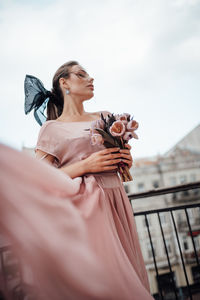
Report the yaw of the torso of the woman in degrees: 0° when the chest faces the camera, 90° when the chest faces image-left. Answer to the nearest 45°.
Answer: approximately 315°

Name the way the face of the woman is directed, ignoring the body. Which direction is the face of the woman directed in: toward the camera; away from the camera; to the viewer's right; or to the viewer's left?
to the viewer's right
